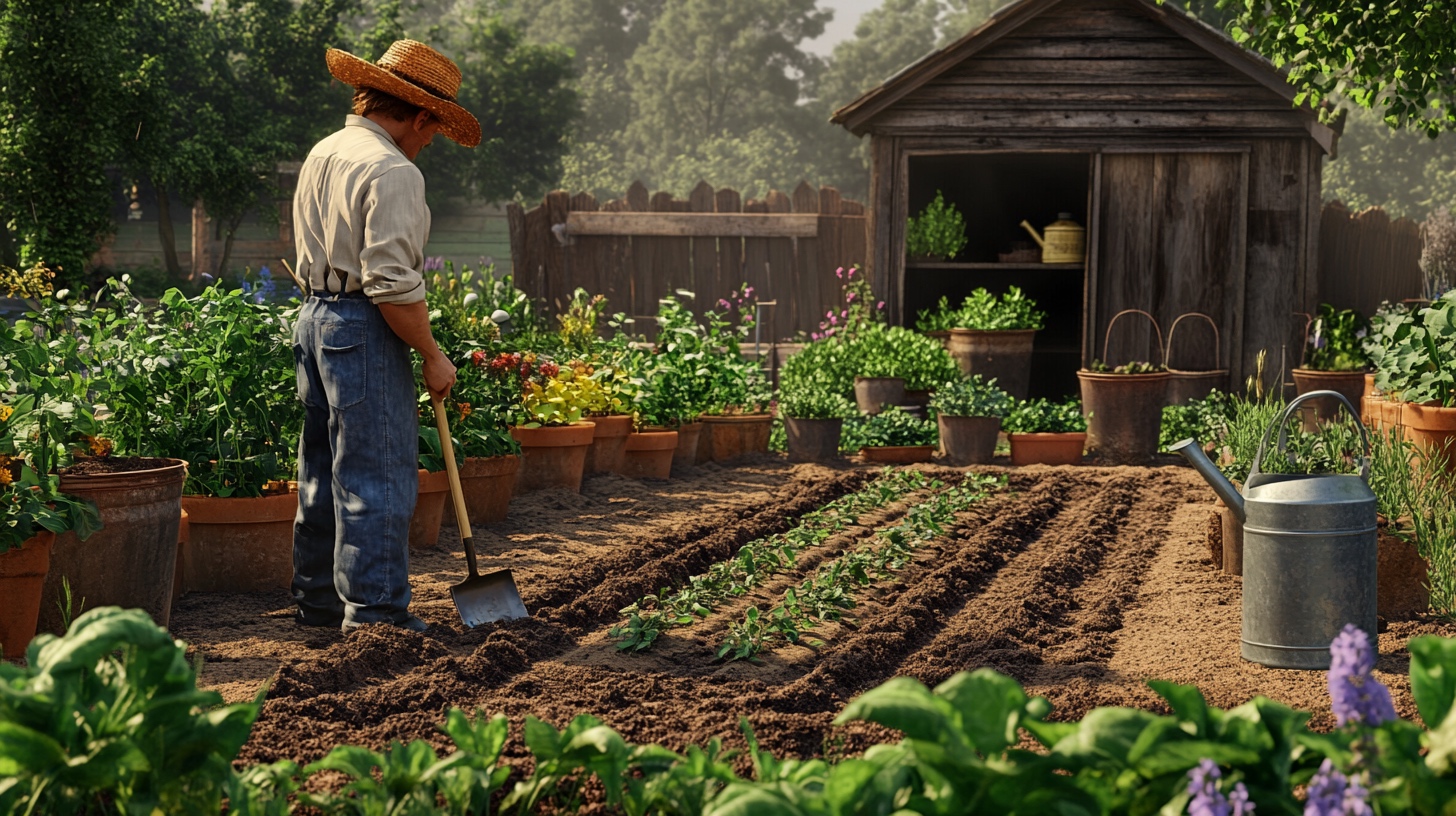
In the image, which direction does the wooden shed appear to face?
toward the camera

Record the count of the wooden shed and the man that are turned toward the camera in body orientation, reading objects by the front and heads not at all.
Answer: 1

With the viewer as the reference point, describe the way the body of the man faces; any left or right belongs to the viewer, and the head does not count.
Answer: facing away from the viewer and to the right of the viewer

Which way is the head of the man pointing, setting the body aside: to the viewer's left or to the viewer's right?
to the viewer's right

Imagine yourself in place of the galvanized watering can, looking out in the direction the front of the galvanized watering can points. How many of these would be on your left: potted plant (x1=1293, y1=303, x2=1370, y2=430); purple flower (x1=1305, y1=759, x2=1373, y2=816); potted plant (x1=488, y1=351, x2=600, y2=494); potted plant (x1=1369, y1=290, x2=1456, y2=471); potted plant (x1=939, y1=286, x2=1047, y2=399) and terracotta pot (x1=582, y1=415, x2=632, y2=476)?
1

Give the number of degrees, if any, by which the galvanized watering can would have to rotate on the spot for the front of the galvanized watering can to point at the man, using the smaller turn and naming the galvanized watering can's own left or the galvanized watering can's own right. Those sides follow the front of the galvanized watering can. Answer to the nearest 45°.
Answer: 0° — it already faces them

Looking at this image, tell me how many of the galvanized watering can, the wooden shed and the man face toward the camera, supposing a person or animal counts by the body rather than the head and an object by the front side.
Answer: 1

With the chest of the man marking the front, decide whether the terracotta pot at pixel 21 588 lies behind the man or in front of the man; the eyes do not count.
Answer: behind

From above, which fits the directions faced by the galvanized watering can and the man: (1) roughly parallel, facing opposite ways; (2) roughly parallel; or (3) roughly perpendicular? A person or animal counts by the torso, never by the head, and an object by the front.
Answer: roughly perpendicular

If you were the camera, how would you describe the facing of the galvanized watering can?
facing to the left of the viewer

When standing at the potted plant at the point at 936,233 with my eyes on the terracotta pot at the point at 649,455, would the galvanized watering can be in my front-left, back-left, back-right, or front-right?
front-left

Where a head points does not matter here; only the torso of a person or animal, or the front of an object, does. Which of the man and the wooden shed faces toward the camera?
the wooden shed

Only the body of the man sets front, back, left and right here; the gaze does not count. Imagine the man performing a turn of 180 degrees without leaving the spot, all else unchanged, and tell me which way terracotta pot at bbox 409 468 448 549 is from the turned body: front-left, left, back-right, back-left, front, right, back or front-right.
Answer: back-right

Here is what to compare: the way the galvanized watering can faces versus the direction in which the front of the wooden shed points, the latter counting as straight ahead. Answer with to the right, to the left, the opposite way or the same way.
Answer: to the right

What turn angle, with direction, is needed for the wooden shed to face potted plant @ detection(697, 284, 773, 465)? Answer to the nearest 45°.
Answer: approximately 45° to its right

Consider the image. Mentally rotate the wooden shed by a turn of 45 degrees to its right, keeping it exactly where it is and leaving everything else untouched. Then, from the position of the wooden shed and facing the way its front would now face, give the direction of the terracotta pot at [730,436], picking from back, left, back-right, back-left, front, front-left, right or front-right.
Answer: front

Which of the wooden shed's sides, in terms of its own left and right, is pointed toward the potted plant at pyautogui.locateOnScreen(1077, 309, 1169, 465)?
front

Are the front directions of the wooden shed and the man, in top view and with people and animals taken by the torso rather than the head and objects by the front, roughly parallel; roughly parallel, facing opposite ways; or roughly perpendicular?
roughly parallel, facing opposite ways

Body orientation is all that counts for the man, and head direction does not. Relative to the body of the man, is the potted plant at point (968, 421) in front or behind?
in front

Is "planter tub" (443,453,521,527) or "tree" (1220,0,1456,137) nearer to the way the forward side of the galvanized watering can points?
the planter tub
